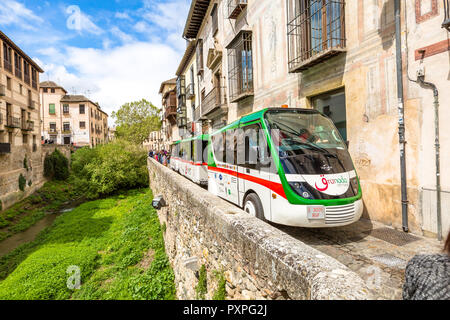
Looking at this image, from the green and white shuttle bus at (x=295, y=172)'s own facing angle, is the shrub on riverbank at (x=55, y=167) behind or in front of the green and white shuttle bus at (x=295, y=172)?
behind

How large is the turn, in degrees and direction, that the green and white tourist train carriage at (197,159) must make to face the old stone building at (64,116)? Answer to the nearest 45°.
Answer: approximately 180°

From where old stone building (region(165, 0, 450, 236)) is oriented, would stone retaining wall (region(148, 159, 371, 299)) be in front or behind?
in front

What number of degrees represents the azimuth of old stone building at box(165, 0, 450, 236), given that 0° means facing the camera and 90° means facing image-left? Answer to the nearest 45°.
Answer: approximately 45°

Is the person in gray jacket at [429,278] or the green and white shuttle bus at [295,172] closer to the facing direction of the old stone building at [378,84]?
the green and white shuttle bus

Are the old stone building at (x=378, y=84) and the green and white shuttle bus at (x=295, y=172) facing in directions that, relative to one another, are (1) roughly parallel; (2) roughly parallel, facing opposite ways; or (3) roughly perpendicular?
roughly perpendicular

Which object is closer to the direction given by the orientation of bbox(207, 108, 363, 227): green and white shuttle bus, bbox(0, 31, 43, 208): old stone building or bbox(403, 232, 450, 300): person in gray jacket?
the person in gray jacket

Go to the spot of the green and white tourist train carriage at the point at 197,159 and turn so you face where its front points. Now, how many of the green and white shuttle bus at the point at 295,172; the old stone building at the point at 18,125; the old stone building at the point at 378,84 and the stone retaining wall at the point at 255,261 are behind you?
1

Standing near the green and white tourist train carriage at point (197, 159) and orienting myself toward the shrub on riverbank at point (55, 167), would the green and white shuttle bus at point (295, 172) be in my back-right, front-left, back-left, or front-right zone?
back-left

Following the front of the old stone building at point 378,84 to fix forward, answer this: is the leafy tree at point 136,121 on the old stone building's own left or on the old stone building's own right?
on the old stone building's own right

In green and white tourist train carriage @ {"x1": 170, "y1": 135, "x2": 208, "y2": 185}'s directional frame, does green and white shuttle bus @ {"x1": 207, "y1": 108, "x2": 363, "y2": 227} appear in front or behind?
in front

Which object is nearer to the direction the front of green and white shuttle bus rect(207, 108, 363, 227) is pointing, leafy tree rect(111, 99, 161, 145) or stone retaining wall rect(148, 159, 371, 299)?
the stone retaining wall
